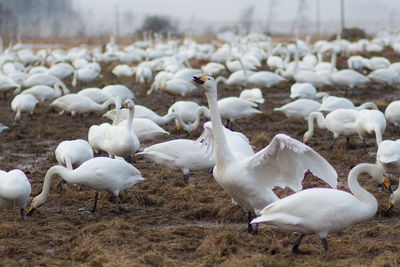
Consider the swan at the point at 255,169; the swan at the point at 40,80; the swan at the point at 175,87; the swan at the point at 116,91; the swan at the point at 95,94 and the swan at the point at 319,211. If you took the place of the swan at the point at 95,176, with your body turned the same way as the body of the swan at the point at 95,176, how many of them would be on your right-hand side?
4

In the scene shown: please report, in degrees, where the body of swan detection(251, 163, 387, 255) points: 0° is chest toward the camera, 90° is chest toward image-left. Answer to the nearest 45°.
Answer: approximately 270°

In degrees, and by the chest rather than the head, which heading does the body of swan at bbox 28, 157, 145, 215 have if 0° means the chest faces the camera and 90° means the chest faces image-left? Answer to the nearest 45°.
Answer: approximately 90°

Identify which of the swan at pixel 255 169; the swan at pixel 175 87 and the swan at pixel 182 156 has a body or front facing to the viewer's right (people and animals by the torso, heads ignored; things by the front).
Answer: the swan at pixel 182 156

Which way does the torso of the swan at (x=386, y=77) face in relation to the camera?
to the viewer's right

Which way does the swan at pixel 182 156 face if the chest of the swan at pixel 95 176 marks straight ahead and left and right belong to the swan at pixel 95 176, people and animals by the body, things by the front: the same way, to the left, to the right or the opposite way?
the opposite way

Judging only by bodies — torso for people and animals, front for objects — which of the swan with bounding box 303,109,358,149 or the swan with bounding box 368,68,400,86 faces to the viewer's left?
the swan with bounding box 303,109,358,149

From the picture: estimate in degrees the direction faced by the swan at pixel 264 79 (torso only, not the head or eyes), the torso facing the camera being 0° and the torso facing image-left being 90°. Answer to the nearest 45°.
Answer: approximately 90°

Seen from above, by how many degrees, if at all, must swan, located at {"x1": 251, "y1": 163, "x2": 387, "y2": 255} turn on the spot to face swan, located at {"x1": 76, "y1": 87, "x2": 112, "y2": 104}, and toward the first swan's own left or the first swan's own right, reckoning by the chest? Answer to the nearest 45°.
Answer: approximately 135° to the first swan's own left
